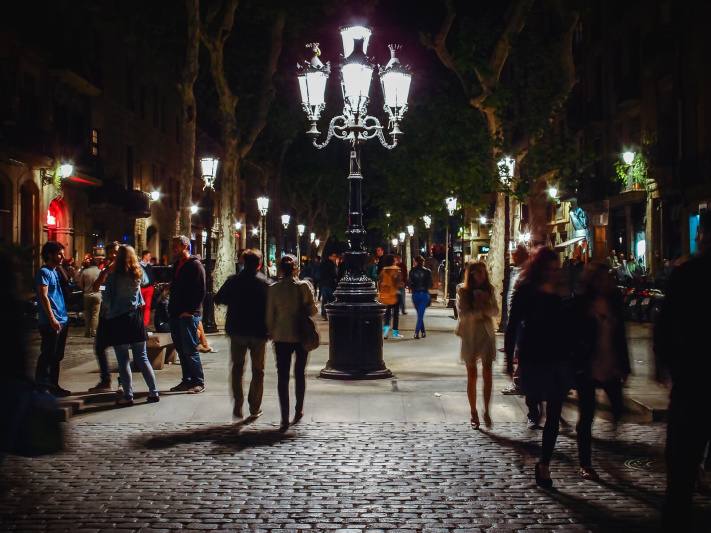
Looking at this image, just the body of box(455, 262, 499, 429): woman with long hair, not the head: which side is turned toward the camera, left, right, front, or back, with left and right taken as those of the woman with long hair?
front

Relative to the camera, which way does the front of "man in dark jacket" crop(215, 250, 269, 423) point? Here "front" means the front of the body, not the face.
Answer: away from the camera

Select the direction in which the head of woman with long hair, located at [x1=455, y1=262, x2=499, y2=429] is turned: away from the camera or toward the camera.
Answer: toward the camera

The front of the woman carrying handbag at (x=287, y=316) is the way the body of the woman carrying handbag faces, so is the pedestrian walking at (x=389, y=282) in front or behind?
in front

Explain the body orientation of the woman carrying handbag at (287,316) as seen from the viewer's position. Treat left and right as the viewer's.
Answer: facing away from the viewer

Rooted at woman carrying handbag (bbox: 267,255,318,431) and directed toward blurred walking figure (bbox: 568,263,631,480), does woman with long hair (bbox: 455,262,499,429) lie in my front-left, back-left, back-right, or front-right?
front-left

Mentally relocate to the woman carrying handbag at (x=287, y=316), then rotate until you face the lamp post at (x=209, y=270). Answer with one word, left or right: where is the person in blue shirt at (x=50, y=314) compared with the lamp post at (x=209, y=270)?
left

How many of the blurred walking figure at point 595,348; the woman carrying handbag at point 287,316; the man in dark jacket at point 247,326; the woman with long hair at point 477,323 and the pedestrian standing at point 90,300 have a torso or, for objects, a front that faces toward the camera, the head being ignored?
2

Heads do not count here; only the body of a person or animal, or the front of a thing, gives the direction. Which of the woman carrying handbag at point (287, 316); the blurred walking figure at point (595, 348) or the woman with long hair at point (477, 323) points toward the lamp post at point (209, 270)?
the woman carrying handbag
